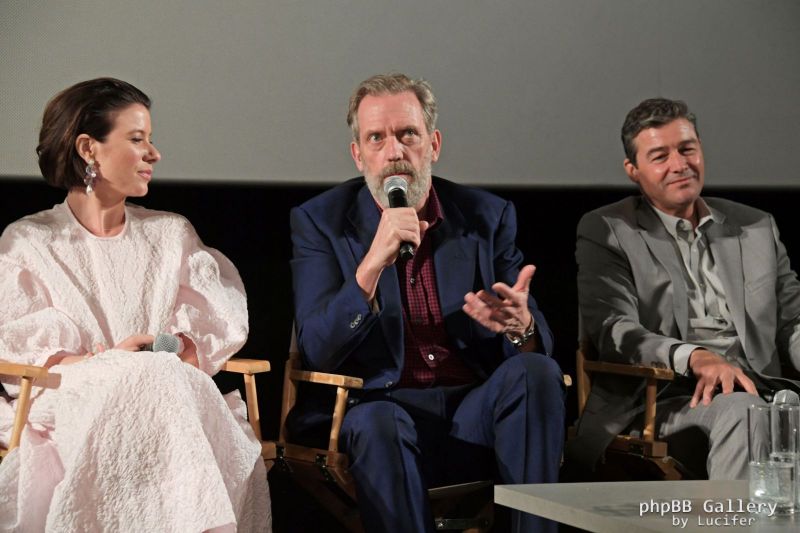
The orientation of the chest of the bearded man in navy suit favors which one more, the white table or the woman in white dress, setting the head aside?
the white table

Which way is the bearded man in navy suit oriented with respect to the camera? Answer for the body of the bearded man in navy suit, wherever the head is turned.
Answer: toward the camera

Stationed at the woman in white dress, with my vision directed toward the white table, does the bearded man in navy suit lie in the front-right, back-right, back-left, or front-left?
front-left

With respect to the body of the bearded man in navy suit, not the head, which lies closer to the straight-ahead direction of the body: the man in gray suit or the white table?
the white table

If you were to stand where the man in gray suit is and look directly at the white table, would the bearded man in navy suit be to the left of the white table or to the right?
right

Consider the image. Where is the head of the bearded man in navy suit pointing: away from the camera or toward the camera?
toward the camera

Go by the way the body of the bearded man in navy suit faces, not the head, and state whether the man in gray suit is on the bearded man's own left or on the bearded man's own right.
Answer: on the bearded man's own left

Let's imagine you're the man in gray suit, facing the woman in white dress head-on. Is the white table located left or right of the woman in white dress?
left

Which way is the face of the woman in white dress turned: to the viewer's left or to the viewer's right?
to the viewer's right

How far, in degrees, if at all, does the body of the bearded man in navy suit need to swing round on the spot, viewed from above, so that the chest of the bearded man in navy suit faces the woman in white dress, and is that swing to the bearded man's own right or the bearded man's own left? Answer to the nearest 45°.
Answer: approximately 90° to the bearded man's own right
